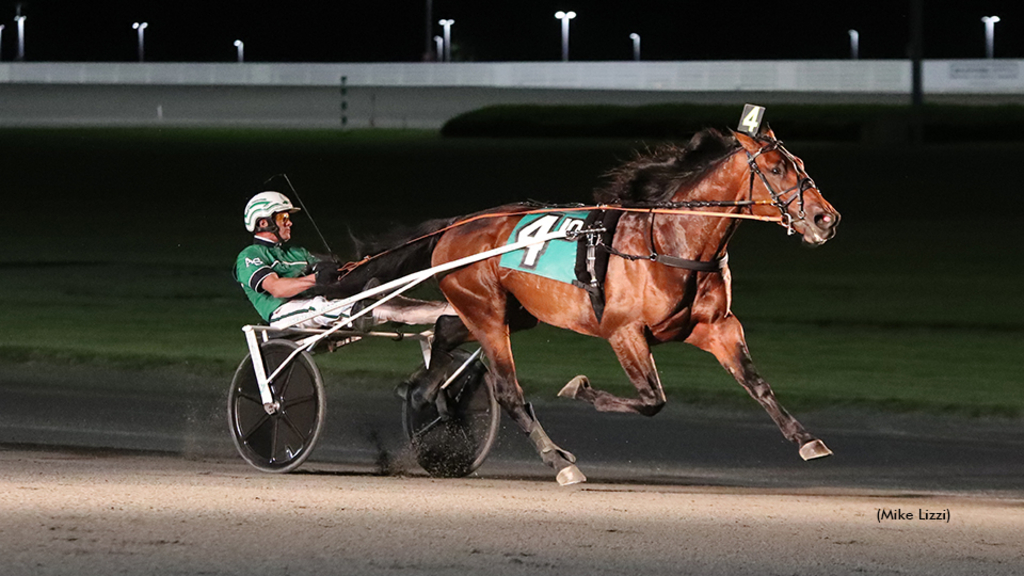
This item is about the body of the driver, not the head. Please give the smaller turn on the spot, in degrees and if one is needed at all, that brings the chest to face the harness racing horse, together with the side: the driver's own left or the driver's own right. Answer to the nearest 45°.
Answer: approximately 45° to the driver's own right

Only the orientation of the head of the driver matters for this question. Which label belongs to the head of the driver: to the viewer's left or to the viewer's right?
to the viewer's right

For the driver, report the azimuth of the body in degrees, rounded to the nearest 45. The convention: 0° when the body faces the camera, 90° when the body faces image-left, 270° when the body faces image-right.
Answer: approximately 270°
